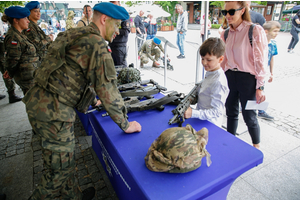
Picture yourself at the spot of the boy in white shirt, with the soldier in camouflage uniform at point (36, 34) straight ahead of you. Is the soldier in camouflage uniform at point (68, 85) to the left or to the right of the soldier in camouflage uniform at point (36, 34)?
left

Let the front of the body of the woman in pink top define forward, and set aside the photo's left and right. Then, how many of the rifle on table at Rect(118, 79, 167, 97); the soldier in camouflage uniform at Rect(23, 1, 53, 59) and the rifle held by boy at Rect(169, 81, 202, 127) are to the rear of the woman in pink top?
0

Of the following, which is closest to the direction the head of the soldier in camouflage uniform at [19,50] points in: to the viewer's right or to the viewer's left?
to the viewer's right

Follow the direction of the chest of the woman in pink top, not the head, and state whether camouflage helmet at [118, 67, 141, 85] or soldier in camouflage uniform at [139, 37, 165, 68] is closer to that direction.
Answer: the camouflage helmet

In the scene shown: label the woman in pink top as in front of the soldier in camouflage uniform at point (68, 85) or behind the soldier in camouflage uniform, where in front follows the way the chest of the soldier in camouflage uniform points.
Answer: in front

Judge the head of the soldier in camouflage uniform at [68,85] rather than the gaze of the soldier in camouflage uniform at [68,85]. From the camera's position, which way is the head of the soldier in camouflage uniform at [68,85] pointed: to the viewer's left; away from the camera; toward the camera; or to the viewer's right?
to the viewer's right

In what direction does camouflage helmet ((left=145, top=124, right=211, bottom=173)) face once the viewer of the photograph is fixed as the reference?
facing the viewer and to the left of the viewer

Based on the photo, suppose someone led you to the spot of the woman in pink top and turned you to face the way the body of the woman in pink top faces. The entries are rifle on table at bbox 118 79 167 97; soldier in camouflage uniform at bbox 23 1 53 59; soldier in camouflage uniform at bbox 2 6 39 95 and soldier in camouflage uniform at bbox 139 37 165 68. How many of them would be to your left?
0

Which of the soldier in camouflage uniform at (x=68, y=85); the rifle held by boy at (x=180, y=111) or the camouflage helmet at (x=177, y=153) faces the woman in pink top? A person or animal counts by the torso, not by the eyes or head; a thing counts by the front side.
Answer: the soldier in camouflage uniform

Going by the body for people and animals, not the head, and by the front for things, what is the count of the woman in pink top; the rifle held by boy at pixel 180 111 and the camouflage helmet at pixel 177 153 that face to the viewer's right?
0

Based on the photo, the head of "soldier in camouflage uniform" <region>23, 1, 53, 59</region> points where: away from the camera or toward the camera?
toward the camera

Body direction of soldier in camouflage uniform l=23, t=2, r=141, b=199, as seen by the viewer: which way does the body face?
to the viewer's right
